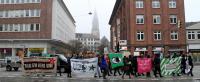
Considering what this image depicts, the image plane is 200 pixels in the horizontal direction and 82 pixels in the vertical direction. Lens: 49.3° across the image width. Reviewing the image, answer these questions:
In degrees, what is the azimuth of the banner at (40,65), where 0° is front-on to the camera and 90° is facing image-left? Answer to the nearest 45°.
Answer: approximately 0°
